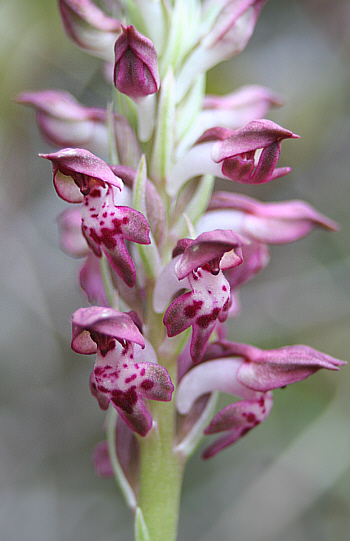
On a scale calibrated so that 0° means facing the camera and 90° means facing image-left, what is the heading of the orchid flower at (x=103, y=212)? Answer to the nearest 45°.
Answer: approximately 45°

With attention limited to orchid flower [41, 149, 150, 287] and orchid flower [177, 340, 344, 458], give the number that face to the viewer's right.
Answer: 1

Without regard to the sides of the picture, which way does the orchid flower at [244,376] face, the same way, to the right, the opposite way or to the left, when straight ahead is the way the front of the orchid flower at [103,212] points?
to the left

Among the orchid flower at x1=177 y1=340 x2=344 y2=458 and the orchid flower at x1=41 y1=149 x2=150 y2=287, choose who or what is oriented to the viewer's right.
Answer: the orchid flower at x1=177 y1=340 x2=344 y2=458

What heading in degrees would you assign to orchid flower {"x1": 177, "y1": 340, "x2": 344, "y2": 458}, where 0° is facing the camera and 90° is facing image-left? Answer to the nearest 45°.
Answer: approximately 270°
